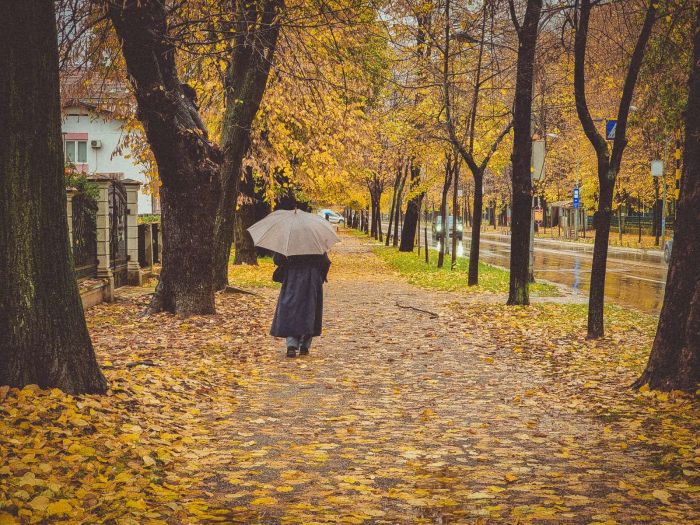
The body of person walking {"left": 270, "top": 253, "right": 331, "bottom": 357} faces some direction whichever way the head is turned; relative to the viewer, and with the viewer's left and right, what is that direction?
facing away from the viewer

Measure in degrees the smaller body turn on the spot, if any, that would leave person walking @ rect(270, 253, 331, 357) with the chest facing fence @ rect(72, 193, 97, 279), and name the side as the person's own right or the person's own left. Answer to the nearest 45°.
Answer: approximately 45° to the person's own left

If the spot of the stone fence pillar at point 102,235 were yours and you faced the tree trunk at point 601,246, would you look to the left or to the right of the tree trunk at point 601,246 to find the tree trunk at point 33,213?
right

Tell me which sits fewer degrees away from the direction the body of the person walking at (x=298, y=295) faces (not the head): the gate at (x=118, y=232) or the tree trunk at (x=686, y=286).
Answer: the gate

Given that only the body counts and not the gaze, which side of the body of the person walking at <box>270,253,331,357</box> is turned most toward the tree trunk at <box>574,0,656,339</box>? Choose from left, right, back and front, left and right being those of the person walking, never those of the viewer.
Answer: right

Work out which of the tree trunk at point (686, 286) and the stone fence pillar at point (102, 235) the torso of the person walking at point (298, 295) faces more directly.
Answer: the stone fence pillar

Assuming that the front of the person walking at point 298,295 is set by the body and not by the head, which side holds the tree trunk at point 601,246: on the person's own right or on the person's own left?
on the person's own right

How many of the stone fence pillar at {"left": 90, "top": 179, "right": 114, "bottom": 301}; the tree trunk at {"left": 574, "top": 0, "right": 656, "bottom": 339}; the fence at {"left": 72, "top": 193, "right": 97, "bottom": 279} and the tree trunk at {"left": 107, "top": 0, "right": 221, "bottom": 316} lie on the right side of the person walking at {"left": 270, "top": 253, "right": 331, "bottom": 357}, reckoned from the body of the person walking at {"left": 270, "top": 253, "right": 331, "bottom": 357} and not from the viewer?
1

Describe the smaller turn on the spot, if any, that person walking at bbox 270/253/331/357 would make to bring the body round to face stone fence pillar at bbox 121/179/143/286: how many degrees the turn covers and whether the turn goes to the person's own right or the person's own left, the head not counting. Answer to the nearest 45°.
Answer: approximately 45° to the person's own left
